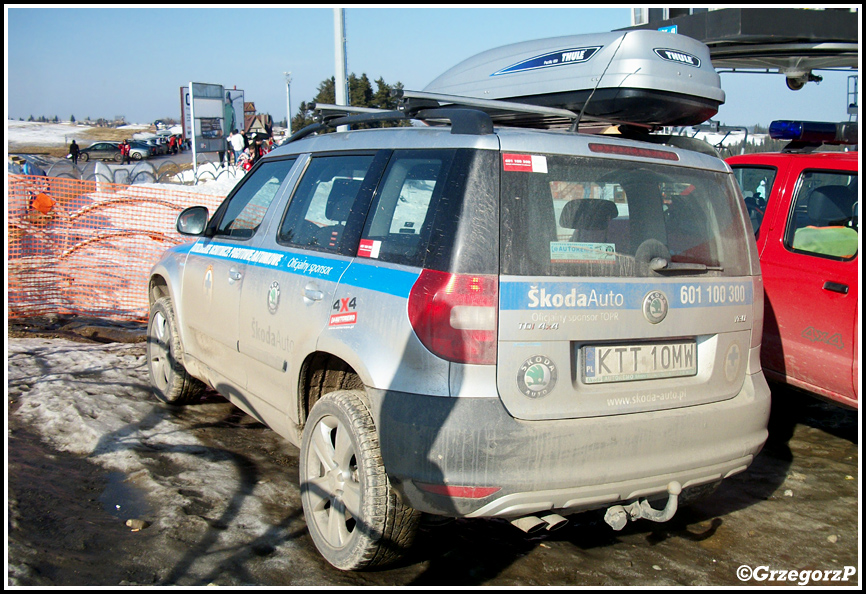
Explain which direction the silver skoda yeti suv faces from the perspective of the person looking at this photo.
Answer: facing away from the viewer and to the left of the viewer

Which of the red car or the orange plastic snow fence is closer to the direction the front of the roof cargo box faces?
the orange plastic snow fence

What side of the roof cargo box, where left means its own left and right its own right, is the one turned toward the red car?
right

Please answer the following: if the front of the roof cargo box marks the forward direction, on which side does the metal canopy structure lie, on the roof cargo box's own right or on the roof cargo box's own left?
on the roof cargo box's own right

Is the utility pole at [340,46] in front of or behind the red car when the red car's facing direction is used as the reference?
in front

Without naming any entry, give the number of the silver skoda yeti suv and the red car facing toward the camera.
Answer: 0

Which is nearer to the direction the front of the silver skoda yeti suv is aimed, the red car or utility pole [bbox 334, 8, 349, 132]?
the utility pole

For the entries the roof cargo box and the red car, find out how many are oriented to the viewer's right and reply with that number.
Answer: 0

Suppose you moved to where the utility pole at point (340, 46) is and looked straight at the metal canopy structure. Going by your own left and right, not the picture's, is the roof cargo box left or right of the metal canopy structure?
right

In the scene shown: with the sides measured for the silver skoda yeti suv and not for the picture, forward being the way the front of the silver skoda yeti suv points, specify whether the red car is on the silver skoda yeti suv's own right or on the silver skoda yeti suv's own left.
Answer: on the silver skoda yeti suv's own right

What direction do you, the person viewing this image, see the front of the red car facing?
facing away from the viewer and to the left of the viewer

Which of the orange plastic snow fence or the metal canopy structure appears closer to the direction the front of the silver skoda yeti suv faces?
the orange plastic snow fence

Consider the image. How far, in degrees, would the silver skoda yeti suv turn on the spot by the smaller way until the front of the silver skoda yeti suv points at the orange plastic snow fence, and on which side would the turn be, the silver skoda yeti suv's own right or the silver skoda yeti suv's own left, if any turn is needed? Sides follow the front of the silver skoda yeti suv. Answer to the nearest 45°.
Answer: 0° — it already faces it
